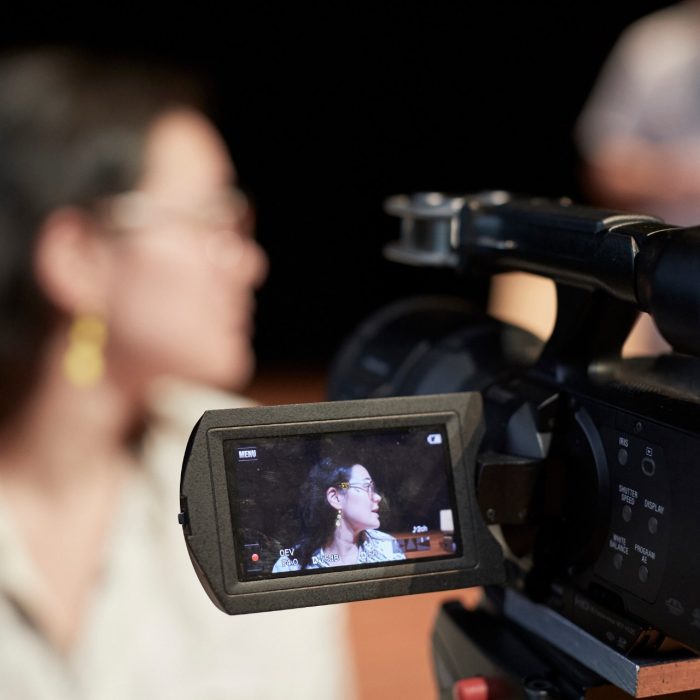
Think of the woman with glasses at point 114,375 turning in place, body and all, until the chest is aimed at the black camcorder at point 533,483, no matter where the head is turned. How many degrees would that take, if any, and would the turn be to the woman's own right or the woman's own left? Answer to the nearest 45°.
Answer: approximately 45° to the woman's own right

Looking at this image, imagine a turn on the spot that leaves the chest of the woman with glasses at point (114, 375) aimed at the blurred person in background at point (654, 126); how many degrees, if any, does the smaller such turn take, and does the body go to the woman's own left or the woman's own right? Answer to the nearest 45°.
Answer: approximately 45° to the woman's own left

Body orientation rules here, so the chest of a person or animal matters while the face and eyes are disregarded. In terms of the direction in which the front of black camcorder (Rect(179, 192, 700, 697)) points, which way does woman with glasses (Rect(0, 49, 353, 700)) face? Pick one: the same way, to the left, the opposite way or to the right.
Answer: the opposite way

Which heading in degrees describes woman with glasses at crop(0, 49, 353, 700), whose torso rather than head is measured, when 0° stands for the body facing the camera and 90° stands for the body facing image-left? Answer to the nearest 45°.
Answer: approximately 315°

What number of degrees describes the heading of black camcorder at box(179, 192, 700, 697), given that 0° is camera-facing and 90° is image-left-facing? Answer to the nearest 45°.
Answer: approximately 135°

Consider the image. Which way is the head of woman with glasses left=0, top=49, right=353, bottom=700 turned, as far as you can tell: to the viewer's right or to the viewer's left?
to the viewer's right
